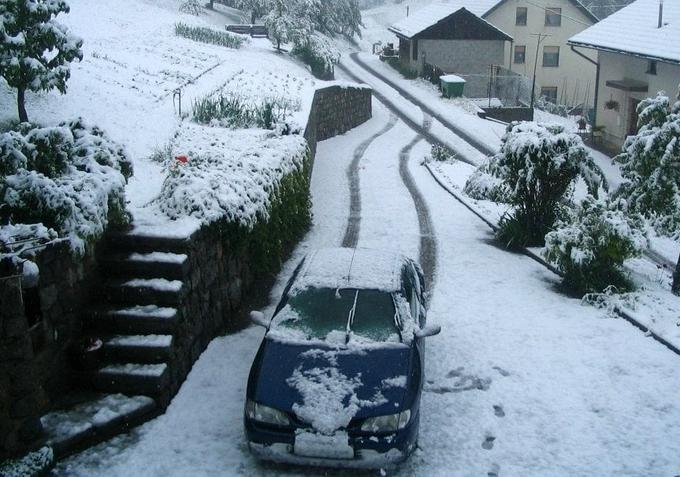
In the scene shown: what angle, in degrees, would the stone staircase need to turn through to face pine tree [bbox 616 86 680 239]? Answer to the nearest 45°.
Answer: approximately 90° to its left

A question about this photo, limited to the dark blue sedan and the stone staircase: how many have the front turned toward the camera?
2

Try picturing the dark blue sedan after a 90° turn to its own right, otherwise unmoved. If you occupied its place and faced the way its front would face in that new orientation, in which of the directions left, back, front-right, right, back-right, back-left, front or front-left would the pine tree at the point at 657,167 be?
back-right

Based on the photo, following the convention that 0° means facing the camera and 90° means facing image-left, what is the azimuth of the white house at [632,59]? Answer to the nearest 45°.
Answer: approximately 45°

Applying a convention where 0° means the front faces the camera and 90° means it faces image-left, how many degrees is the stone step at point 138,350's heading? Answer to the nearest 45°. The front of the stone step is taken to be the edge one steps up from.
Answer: approximately 0°

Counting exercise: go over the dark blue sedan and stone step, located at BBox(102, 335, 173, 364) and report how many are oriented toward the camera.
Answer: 2

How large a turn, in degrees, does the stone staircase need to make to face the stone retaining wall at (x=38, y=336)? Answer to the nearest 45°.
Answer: approximately 45° to its right

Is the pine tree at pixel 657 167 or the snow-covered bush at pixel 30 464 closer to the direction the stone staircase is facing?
the snow-covered bush

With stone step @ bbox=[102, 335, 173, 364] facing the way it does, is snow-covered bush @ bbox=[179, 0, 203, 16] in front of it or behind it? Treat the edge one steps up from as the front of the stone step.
behind

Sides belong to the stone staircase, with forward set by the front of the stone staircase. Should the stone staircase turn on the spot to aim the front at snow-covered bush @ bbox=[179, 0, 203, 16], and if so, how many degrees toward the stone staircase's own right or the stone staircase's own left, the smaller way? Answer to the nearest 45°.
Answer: approximately 180°
